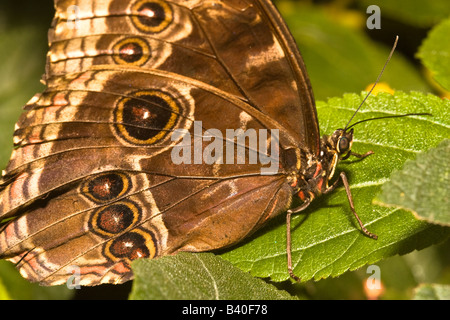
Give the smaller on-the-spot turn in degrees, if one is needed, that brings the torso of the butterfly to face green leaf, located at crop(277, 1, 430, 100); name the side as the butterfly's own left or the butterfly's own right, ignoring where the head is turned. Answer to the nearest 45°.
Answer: approximately 45° to the butterfly's own left

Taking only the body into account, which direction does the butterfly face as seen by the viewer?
to the viewer's right

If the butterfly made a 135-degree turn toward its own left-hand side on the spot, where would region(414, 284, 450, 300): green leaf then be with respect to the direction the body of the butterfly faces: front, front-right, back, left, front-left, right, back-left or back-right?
back

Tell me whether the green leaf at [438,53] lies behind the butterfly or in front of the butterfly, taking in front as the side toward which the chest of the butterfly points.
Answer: in front
